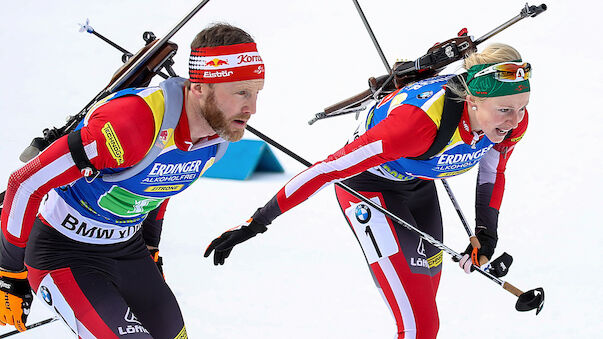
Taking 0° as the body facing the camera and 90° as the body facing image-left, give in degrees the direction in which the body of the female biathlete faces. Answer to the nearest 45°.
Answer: approximately 315°

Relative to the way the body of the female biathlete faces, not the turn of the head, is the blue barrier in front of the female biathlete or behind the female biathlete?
behind
